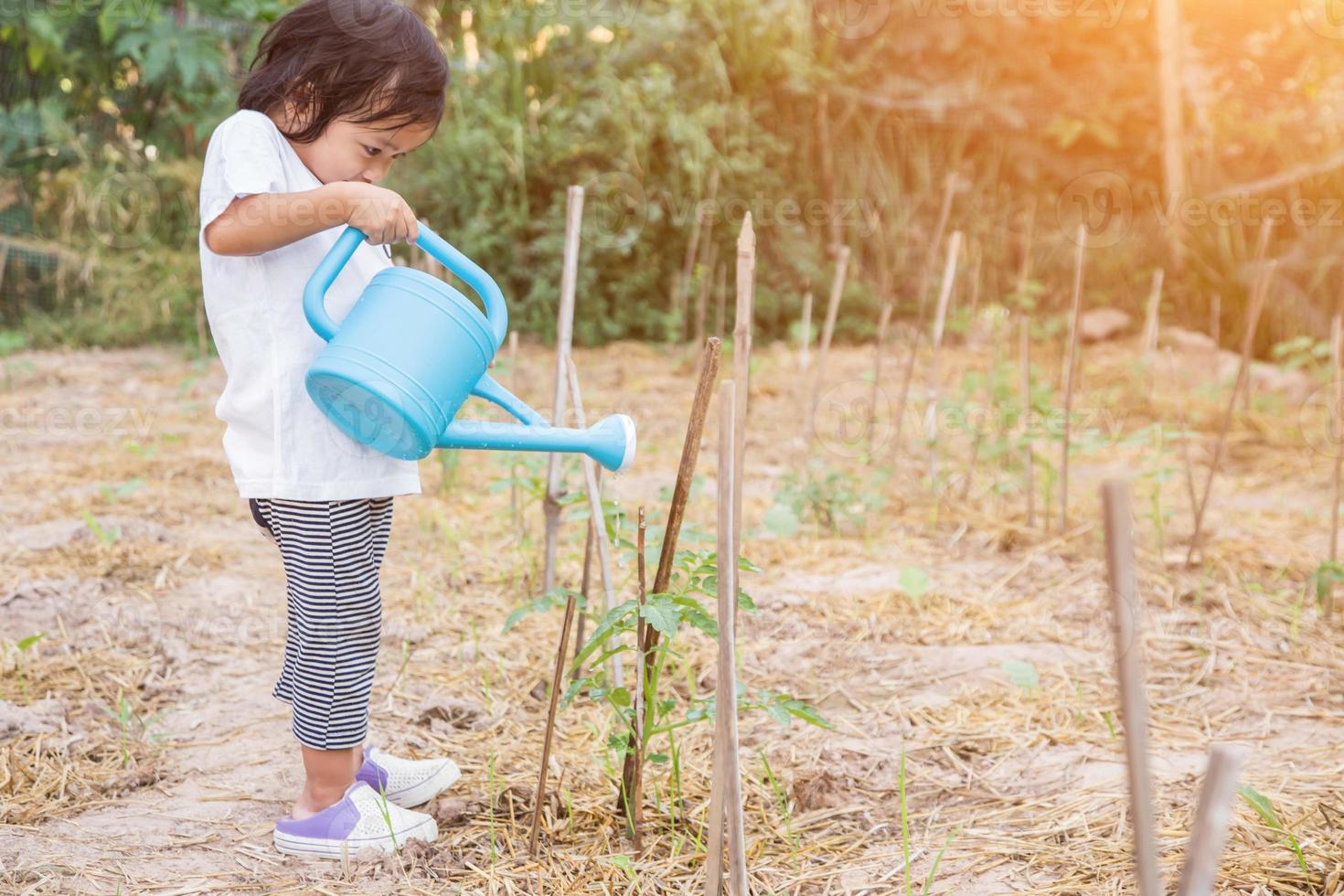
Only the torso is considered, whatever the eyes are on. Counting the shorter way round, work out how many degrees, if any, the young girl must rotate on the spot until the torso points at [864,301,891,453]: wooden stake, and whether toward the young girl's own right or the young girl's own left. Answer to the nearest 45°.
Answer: approximately 45° to the young girl's own left

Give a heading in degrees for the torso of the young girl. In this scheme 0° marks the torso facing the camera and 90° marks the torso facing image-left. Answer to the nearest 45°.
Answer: approximately 270°

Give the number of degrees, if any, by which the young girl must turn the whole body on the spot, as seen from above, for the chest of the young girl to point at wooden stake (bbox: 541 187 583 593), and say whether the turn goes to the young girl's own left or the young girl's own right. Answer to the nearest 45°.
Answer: approximately 45° to the young girl's own left

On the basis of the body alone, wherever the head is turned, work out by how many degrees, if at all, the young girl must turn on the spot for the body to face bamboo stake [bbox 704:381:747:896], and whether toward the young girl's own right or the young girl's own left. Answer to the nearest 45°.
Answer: approximately 45° to the young girl's own right

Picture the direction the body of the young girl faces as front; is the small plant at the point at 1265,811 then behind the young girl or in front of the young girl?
in front

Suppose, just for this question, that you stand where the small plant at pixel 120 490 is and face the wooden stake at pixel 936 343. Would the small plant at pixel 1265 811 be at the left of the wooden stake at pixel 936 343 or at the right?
right

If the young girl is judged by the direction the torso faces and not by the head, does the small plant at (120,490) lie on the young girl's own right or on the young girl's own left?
on the young girl's own left
